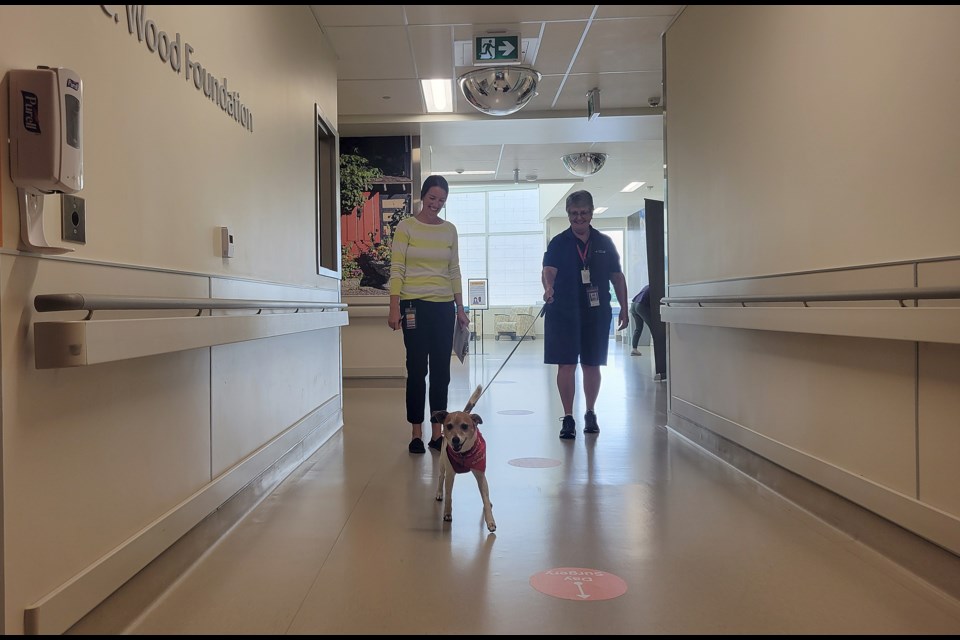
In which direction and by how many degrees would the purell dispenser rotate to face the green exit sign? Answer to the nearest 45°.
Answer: approximately 90° to its left

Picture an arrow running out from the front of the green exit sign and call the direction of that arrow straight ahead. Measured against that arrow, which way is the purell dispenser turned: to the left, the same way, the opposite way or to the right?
to the left

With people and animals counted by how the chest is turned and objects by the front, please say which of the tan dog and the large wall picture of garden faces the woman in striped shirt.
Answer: the large wall picture of garden

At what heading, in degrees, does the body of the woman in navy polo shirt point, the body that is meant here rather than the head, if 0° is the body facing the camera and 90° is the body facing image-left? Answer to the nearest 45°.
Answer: approximately 0°

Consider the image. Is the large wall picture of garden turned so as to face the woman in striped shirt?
yes

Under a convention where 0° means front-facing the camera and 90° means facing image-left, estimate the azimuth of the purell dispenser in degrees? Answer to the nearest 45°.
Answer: approximately 315°

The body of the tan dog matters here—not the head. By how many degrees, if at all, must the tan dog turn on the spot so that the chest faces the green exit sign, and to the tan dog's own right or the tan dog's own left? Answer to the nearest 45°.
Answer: approximately 180°

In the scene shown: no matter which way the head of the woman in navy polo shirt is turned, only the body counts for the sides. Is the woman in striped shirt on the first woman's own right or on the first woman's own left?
on the first woman's own right
